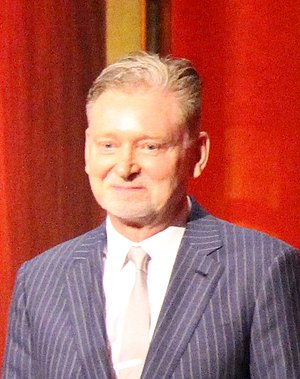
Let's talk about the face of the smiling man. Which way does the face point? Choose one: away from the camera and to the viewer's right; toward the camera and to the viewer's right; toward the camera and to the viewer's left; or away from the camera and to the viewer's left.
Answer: toward the camera and to the viewer's left

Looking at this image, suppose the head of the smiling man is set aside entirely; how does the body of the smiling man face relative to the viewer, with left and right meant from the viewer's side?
facing the viewer and to the left of the viewer
